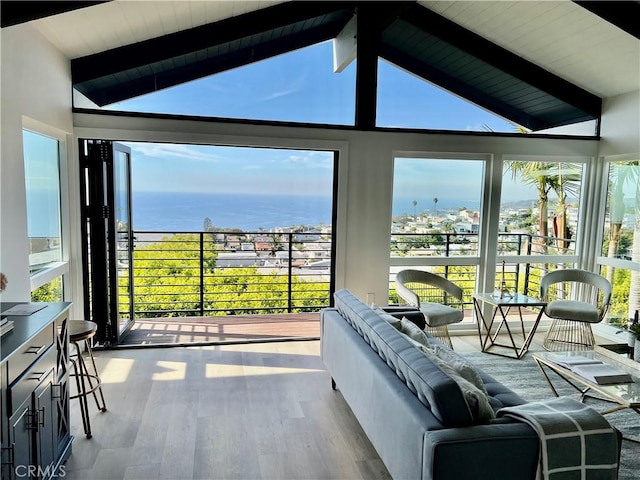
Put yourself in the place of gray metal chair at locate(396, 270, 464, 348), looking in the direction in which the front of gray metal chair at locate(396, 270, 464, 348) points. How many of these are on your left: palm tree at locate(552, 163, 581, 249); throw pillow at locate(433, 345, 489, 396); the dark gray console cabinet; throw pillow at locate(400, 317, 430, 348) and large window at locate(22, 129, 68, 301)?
1

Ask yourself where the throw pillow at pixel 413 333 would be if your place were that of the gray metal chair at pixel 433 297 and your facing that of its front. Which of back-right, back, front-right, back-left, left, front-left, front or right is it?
front-right

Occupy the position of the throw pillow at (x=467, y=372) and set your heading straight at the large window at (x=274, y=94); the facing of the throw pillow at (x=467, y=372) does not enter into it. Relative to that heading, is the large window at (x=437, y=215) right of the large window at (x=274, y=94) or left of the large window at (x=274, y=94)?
right

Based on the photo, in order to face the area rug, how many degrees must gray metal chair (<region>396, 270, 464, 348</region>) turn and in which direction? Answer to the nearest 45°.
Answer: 0° — it already faces it

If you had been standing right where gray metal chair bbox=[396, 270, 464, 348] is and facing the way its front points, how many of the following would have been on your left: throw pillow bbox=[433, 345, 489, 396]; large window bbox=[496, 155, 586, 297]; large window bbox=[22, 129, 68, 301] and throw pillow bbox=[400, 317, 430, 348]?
1

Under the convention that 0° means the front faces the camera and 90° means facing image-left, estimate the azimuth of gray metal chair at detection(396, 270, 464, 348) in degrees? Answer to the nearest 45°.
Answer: approximately 315°

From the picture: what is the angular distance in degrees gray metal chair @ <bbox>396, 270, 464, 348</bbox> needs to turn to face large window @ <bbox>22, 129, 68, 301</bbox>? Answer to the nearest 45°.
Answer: approximately 90° to its right

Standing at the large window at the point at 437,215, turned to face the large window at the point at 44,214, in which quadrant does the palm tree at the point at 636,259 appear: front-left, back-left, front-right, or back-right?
back-left

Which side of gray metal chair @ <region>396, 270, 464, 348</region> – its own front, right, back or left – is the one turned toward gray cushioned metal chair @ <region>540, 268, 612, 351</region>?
left

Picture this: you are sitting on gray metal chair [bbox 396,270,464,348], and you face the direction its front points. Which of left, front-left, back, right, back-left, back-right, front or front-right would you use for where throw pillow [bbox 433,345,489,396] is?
front-right

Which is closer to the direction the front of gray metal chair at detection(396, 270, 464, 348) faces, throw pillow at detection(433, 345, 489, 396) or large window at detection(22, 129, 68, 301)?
the throw pillow

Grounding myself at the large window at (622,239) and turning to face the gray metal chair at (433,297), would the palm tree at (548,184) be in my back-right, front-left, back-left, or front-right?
front-right

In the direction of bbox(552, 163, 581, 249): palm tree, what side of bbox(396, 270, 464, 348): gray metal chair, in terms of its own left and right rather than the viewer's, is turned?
left

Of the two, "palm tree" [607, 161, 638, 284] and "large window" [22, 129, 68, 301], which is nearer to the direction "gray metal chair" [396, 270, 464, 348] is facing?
the palm tree
